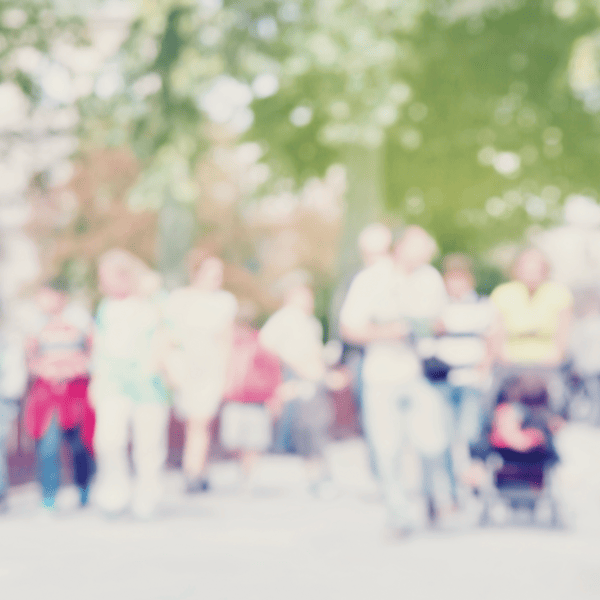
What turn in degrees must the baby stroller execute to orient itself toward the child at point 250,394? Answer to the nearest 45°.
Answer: approximately 135° to its right

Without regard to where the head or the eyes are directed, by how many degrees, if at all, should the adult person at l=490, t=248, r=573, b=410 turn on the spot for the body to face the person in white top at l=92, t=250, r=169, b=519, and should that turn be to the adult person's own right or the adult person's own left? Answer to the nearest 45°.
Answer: approximately 90° to the adult person's own right

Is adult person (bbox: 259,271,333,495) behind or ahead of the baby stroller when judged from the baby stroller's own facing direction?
behind

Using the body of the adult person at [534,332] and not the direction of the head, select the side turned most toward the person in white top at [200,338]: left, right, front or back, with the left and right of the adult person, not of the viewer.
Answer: right

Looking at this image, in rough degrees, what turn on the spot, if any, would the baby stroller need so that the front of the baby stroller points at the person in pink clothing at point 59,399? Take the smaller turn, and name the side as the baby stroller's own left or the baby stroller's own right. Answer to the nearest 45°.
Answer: approximately 90° to the baby stroller's own right

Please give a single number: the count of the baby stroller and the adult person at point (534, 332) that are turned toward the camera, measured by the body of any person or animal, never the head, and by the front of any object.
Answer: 2

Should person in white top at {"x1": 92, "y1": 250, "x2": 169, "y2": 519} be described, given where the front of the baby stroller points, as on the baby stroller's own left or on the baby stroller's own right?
on the baby stroller's own right

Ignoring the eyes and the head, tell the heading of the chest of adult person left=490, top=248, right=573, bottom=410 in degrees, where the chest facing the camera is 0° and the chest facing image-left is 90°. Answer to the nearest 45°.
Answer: approximately 0°
